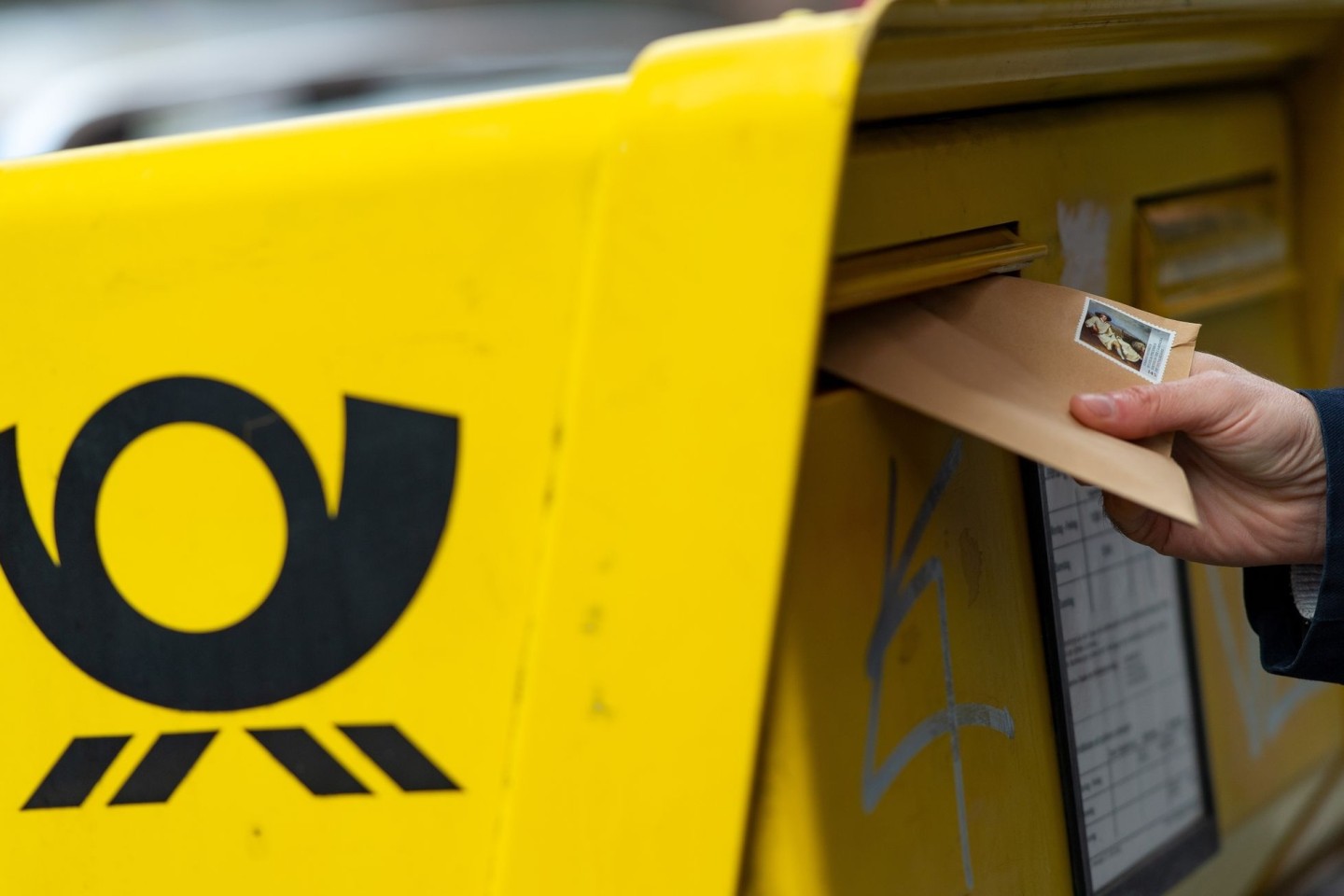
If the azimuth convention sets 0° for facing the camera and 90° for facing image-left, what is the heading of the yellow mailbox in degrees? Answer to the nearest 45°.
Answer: approximately 315°
